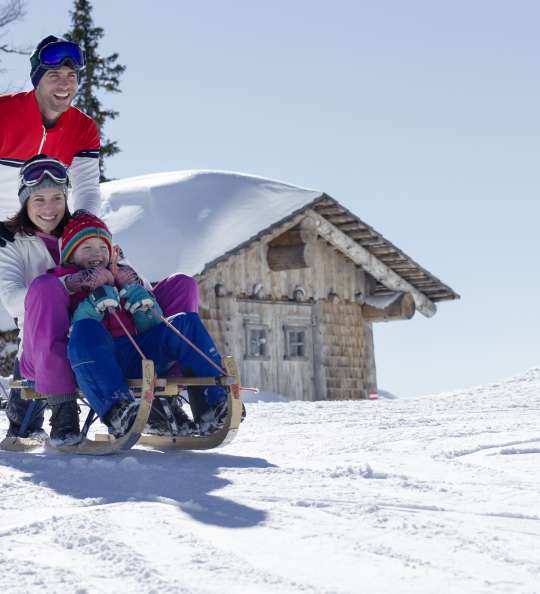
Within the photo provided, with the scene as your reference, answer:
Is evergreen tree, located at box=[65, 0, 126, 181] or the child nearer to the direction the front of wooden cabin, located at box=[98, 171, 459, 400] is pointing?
the child

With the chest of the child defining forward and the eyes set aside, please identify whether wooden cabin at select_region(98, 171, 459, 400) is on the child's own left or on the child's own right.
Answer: on the child's own left

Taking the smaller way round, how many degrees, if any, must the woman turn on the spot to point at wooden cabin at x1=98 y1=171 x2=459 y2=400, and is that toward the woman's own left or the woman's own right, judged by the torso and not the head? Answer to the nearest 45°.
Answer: approximately 135° to the woman's own left

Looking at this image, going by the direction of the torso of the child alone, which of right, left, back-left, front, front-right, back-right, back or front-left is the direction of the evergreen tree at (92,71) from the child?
back-left

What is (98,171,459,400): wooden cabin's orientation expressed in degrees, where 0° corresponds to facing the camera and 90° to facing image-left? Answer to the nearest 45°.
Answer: approximately 315°

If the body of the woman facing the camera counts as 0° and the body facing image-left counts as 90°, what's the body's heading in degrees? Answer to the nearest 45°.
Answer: approximately 315°

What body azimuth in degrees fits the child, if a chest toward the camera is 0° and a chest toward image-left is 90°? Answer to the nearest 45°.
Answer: approximately 315°
